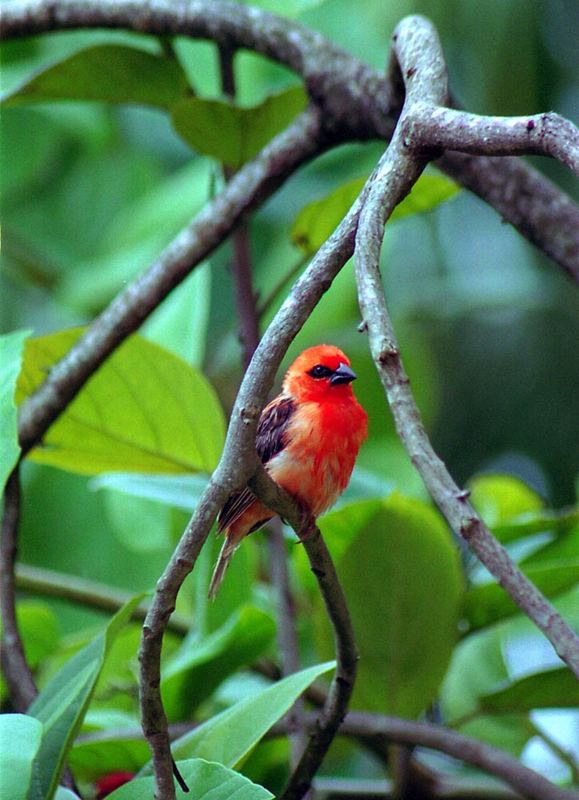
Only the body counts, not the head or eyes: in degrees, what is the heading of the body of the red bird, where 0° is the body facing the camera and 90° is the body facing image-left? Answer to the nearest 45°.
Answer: approximately 315°

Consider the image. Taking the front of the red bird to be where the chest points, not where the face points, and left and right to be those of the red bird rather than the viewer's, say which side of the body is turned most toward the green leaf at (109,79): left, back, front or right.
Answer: back

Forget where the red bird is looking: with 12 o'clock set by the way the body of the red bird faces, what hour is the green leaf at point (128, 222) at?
The green leaf is roughly at 7 o'clock from the red bird.

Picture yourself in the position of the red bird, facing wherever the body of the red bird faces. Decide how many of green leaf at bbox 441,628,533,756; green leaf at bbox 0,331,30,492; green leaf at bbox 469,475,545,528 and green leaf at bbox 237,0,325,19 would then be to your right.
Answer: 1

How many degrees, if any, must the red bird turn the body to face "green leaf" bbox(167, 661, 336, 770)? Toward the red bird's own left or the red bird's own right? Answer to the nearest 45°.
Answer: approximately 45° to the red bird's own right
